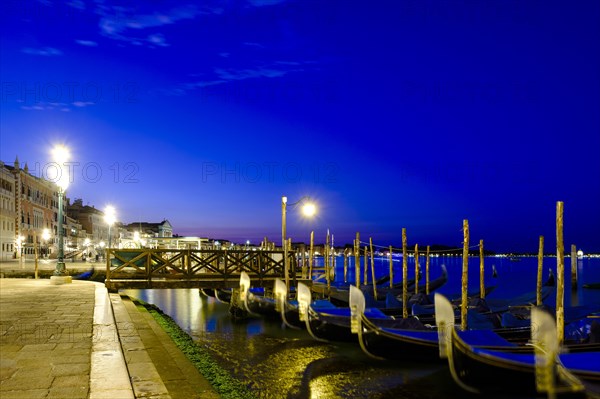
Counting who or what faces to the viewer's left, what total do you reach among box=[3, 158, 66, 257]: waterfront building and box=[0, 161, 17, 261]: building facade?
0

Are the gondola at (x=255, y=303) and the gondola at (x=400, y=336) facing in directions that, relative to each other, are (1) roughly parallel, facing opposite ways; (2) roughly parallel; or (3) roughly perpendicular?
roughly parallel

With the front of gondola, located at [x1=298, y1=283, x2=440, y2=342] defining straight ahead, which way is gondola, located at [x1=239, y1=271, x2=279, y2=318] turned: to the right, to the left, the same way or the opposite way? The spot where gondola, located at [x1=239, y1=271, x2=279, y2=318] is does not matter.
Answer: the same way

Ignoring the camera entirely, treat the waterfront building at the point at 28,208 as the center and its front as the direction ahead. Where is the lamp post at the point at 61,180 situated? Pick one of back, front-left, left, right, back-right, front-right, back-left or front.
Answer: front-right

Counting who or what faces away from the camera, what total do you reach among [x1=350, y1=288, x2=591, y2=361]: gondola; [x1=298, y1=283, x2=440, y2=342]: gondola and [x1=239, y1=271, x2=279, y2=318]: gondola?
0

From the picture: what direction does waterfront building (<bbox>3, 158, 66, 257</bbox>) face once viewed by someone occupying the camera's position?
facing the viewer and to the right of the viewer

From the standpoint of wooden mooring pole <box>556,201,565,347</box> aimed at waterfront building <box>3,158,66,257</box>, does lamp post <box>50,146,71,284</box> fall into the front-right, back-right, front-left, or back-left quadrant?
front-left

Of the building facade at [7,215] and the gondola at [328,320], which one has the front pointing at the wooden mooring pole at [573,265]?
the building facade

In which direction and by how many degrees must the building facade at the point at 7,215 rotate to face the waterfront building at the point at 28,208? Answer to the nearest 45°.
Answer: approximately 135° to its left

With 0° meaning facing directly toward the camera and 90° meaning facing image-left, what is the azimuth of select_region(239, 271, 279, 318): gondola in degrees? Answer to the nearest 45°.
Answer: approximately 45°

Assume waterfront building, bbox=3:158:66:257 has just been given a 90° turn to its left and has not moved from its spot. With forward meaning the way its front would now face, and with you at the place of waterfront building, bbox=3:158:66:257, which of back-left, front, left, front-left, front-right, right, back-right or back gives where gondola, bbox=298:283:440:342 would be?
back-right

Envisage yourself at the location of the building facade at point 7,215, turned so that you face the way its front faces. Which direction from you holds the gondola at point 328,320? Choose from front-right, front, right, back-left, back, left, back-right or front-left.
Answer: front-right
